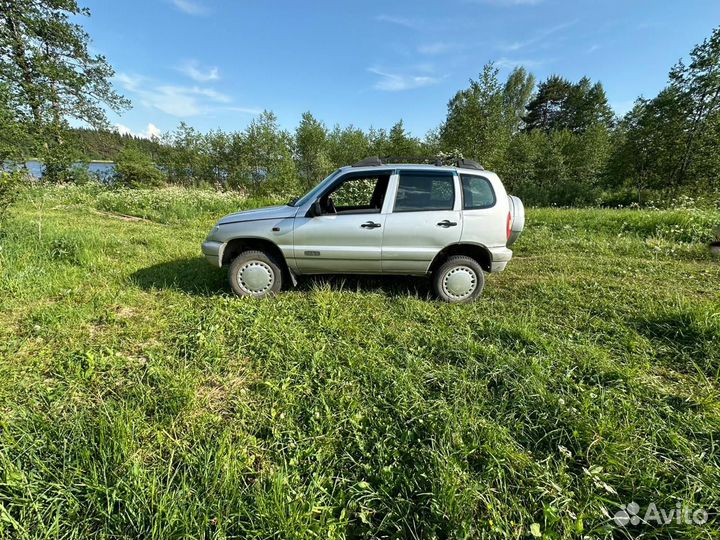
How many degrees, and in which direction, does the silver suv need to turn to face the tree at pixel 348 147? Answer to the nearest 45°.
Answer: approximately 90° to its right

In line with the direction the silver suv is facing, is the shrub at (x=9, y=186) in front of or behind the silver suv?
in front

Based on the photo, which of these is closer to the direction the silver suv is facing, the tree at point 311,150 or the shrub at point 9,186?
the shrub

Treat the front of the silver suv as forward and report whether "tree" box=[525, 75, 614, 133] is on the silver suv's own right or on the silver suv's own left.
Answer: on the silver suv's own right

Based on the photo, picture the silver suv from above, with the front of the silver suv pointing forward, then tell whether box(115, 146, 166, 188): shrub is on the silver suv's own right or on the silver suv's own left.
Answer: on the silver suv's own right

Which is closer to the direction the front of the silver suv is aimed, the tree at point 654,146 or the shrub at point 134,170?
the shrub

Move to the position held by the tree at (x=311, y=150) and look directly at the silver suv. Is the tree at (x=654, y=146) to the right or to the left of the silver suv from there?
left

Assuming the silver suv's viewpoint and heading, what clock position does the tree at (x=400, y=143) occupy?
The tree is roughly at 3 o'clock from the silver suv.

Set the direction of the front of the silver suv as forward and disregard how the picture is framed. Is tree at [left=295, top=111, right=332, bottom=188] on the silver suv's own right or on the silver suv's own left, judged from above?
on the silver suv's own right

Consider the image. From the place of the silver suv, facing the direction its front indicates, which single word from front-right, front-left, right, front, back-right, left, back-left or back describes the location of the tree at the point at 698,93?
back-right

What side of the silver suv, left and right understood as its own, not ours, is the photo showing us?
left
